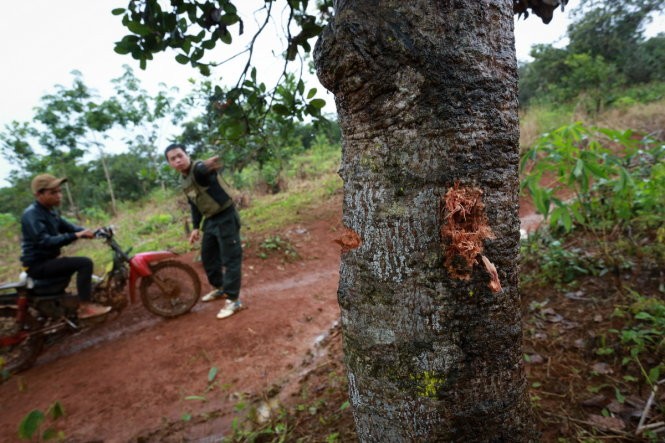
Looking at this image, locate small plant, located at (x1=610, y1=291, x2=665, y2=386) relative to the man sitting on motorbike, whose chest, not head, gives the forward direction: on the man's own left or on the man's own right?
on the man's own right

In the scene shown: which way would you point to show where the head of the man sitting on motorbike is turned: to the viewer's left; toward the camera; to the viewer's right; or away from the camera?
to the viewer's right

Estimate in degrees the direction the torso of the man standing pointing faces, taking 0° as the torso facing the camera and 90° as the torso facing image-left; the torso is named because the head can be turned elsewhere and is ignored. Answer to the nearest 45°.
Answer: approximately 45°

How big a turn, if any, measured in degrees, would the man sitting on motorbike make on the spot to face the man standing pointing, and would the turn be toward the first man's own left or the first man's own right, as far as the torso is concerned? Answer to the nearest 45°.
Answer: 0° — they already face them

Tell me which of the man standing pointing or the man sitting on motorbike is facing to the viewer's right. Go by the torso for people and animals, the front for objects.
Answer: the man sitting on motorbike

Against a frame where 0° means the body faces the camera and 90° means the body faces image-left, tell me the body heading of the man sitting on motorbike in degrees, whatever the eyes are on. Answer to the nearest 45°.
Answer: approximately 270°

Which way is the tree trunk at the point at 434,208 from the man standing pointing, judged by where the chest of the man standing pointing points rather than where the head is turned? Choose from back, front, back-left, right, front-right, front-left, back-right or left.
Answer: front-left

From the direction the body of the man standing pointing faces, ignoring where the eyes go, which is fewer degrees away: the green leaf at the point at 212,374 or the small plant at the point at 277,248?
the green leaf

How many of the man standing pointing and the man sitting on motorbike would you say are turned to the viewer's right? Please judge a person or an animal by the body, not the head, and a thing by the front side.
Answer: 1

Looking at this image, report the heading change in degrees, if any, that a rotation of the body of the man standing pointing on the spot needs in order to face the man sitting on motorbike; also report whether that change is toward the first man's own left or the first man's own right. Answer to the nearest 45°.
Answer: approximately 45° to the first man's own right

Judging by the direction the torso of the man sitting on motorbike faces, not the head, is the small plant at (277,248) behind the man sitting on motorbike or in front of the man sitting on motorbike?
in front
